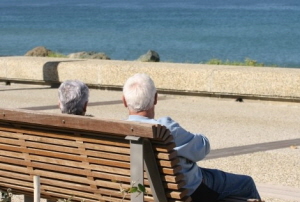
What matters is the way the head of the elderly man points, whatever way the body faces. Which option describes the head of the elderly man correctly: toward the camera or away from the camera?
away from the camera

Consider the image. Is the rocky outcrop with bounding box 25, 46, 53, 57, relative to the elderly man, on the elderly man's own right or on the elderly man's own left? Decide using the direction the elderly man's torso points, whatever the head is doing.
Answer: on the elderly man's own left

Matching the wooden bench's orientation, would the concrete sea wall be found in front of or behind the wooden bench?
in front

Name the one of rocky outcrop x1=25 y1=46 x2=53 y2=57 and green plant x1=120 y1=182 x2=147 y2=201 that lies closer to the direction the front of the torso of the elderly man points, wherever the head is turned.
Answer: the rocky outcrop

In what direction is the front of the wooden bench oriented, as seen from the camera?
facing away from the viewer and to the right of the viewer

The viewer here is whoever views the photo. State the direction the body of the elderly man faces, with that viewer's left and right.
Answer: facing away from the viewer and to the right of the viewer
